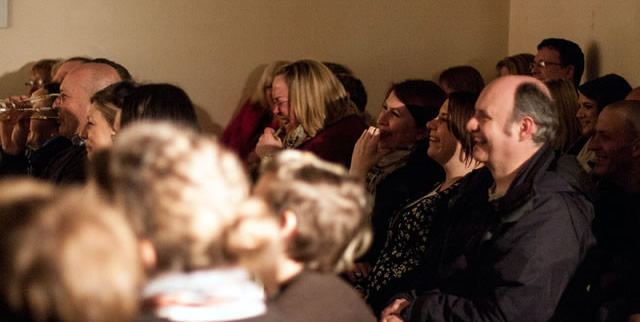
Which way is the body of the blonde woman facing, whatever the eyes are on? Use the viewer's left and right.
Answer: facing to the left of the viewer

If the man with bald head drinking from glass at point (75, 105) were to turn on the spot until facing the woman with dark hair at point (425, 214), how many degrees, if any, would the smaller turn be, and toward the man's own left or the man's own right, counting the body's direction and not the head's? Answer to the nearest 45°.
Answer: approximately 135° to the man's own left

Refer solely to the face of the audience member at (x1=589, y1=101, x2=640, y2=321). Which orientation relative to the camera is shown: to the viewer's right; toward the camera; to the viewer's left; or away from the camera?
to the viewer's left

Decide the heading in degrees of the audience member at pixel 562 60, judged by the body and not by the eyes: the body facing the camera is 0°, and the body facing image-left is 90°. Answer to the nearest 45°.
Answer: approximately 90°

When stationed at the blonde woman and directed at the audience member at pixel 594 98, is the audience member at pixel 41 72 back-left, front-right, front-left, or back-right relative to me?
back-left

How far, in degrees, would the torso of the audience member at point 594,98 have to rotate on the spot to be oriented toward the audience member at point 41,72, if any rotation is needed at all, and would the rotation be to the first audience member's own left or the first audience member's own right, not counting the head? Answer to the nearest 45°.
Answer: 0° — they already face them
